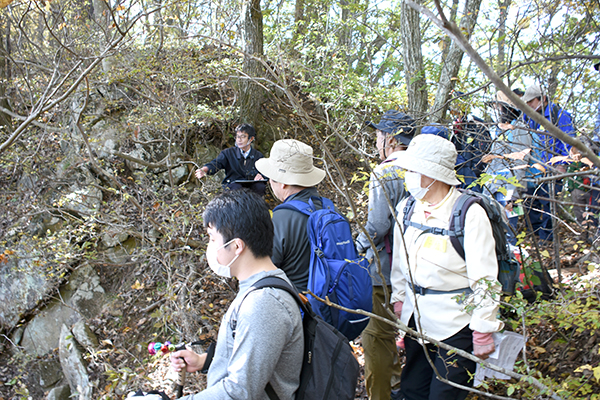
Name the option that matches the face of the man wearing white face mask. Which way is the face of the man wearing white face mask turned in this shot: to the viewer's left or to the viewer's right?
to the viewer's left

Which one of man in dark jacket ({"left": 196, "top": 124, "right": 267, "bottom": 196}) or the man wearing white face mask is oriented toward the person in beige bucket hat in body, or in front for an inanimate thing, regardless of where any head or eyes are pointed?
the man in dark jacket

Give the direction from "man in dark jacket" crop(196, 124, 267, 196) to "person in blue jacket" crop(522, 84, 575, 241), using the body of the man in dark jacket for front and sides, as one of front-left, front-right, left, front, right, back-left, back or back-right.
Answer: front-left

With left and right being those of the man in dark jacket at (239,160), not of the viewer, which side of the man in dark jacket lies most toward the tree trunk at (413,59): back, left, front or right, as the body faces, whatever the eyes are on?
left

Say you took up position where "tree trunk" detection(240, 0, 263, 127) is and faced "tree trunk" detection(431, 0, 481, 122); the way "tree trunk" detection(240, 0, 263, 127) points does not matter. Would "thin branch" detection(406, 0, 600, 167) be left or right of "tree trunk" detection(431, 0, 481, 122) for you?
right

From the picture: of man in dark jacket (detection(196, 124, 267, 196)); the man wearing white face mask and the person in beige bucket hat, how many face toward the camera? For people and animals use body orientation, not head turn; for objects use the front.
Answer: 1

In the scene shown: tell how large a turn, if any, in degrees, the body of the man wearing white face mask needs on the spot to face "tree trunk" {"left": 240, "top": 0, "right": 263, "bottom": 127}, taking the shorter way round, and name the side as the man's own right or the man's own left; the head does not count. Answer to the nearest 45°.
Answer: approximately 90° to the man's own right

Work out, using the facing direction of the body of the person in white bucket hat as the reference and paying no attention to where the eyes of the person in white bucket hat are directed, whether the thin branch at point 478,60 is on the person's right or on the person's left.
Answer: on the person's left

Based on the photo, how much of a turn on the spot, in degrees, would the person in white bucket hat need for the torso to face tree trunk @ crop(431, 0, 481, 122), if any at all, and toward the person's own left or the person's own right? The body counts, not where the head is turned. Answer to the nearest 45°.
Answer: approximately 135° to the person's own right

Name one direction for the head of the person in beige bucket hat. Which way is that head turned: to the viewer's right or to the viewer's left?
to the viewer's left

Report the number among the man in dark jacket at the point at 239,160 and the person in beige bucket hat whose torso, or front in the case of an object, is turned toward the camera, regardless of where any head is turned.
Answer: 1

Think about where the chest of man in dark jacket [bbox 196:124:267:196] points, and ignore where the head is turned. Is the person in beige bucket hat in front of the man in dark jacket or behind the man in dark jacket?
in front
